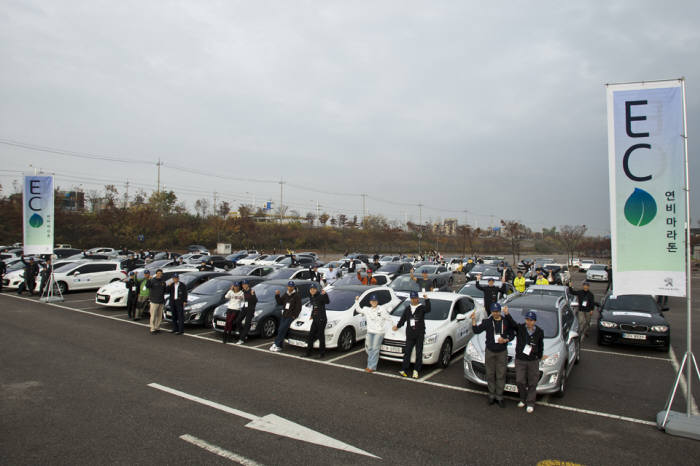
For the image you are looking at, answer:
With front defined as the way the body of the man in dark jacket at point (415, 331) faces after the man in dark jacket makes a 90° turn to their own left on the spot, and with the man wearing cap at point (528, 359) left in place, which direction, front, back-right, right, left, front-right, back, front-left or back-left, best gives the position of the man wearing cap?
front-right

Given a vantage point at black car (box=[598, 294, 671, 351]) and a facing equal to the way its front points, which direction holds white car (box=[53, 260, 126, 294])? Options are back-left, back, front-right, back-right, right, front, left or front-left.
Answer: right

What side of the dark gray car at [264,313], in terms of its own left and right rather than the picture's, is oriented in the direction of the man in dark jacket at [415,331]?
left

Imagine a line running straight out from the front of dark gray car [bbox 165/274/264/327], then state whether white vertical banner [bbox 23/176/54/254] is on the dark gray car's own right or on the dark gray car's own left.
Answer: on the dark gray car's own right

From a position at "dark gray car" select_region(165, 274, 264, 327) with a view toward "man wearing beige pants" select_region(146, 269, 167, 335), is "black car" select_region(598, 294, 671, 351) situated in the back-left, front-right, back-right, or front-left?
back-left

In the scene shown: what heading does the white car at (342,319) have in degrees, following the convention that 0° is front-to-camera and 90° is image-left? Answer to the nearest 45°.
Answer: approximately 45°

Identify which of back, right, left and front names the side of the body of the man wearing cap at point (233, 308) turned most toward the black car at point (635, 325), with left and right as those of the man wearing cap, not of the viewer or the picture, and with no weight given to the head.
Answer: left

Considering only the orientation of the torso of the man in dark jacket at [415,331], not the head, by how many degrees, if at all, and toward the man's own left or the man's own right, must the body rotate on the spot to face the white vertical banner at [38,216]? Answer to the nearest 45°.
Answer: approximately 135° to the man's own right

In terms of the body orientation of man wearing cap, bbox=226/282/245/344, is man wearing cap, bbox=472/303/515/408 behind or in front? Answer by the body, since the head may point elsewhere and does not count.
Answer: in front

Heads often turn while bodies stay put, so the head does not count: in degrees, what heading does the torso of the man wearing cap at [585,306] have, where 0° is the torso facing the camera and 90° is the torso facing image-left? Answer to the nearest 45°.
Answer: approximately 0°

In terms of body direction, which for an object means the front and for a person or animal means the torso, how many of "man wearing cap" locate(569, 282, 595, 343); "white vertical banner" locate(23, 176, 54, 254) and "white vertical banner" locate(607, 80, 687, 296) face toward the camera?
3

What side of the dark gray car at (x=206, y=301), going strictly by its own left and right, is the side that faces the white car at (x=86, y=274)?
right

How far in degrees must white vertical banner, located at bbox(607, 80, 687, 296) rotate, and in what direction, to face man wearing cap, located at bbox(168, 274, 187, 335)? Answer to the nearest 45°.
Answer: approximately 90° to its right

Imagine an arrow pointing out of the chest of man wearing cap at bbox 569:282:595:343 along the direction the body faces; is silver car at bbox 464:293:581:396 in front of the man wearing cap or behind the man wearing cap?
in front

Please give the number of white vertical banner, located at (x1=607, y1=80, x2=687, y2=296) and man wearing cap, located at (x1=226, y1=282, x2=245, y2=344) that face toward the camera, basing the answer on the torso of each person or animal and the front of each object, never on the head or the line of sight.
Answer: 2

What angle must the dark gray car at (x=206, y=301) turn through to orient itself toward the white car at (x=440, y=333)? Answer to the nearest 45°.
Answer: approximately 90° to its left

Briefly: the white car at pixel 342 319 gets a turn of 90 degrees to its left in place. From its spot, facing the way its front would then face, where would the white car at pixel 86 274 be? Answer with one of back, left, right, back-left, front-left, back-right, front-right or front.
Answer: back
